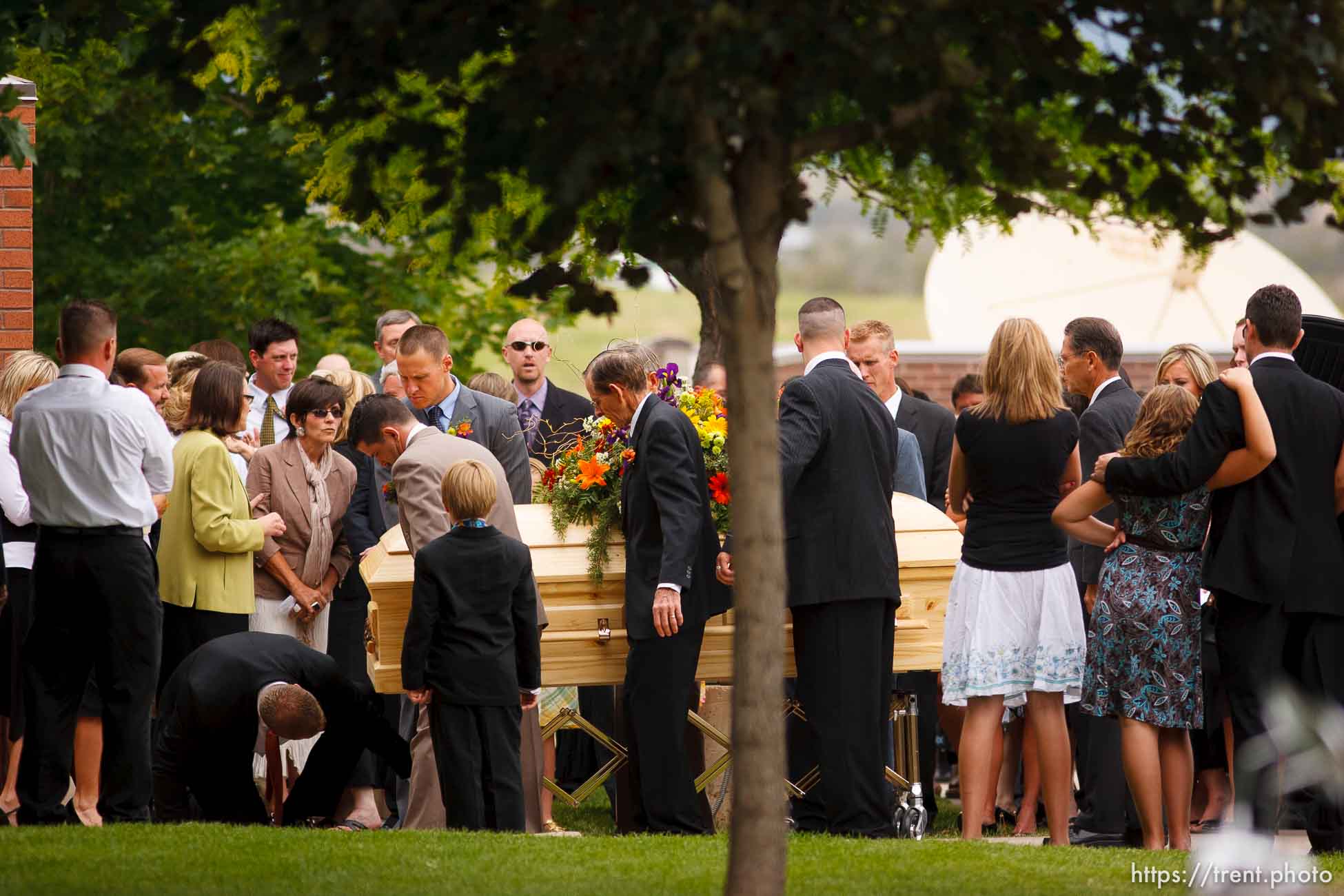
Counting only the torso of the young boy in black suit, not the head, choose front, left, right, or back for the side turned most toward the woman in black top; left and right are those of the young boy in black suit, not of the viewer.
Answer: right

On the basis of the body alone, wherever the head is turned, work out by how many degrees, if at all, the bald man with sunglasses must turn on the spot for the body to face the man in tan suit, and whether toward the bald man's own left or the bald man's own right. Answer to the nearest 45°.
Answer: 0° — they already face them

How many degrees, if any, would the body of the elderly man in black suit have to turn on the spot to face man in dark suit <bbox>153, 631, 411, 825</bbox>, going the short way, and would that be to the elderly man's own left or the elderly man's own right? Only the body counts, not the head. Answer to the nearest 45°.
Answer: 0° — they already face them

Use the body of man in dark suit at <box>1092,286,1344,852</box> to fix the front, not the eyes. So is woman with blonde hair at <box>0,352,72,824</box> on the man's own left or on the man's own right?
on the man's own left

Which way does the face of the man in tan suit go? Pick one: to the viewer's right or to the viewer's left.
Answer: to the viewer's left

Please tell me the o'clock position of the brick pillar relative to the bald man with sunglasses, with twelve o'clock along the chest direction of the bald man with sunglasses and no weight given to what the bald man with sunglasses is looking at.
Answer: The brick pillar is roughly at 2 o'clock from the bald man with sunglasses.

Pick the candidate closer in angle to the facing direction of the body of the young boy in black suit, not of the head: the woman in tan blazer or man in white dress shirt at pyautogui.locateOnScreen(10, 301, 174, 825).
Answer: the woman in tan blazer

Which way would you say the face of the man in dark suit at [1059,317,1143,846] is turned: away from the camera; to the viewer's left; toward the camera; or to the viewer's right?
to the viewer's left

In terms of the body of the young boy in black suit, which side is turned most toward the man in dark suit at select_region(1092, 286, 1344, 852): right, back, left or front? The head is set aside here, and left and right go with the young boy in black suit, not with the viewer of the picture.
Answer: right

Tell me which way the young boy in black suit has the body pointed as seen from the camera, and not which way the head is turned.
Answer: away from the camera

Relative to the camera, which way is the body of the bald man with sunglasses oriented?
toward the camera

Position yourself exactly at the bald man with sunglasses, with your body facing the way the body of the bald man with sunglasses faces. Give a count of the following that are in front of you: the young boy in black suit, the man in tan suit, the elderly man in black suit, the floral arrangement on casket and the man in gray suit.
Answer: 5

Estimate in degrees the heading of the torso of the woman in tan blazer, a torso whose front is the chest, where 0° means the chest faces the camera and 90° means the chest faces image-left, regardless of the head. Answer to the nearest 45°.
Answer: approximately 315°

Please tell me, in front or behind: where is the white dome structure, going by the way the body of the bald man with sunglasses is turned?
behind

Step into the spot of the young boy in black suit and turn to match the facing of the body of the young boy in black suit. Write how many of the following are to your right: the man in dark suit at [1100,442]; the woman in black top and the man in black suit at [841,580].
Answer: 3
